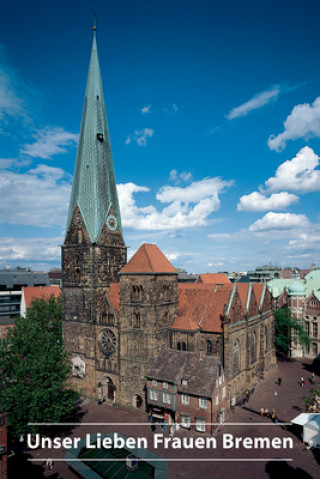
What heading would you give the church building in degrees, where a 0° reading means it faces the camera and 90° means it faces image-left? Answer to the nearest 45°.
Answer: approximately 45°

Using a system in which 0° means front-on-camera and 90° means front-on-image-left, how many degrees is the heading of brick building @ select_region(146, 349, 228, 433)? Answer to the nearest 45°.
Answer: approximately 45°

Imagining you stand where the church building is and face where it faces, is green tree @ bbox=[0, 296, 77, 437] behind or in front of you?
in front

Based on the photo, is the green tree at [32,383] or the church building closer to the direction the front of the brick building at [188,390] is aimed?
the green tree

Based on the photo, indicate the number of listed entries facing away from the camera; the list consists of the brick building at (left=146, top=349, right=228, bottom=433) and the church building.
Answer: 0
